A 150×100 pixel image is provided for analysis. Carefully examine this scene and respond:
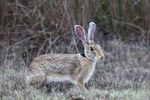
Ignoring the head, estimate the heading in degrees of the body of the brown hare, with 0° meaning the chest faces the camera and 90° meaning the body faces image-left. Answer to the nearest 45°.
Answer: approximately 270°
